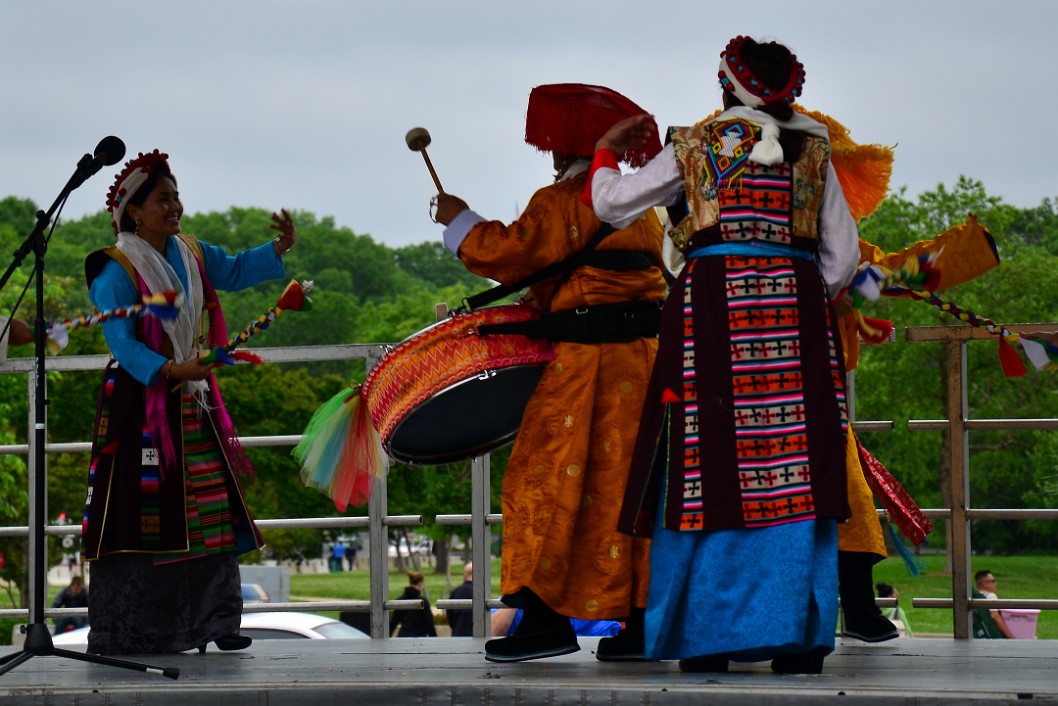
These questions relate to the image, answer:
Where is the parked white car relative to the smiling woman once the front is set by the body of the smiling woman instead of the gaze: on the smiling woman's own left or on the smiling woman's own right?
on the smiling woman's own left

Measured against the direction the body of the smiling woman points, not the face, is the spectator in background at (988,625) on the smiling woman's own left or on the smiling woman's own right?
on the smiling woman's own left

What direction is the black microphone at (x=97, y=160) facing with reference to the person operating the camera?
facing to the right of the viewer

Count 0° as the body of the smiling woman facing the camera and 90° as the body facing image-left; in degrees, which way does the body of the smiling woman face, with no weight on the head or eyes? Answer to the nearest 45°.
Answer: approximately 315°

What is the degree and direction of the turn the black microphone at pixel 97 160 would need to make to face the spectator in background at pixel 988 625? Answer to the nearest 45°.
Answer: approximately 45° to its left

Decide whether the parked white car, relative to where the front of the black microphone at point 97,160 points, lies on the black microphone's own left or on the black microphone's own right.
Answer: on the black microphone's own left

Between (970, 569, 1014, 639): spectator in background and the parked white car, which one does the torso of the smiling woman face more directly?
the spectator in background
